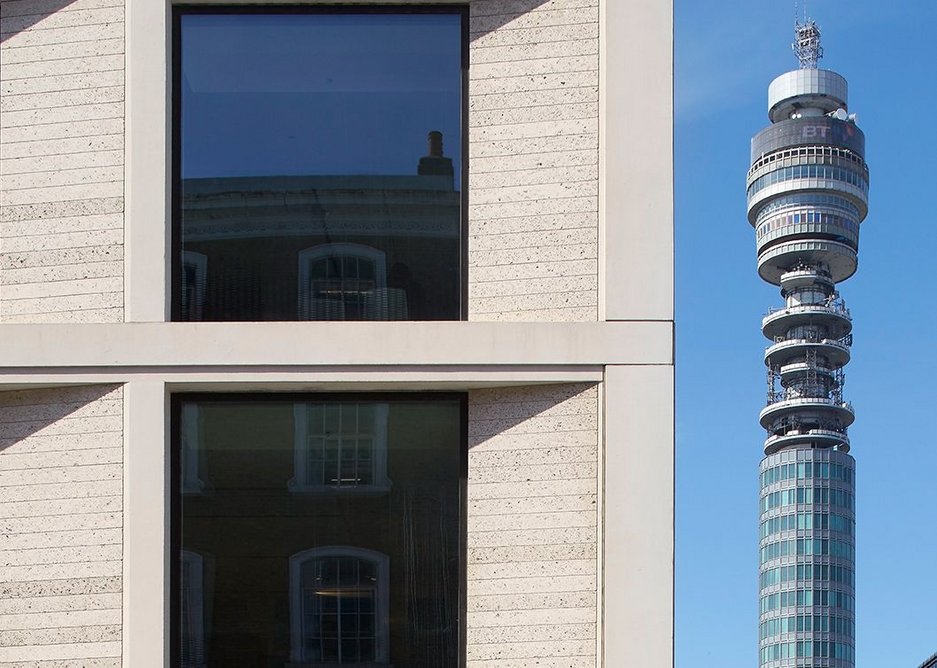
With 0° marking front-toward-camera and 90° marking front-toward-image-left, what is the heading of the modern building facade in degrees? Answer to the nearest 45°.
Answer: approximately 0°
